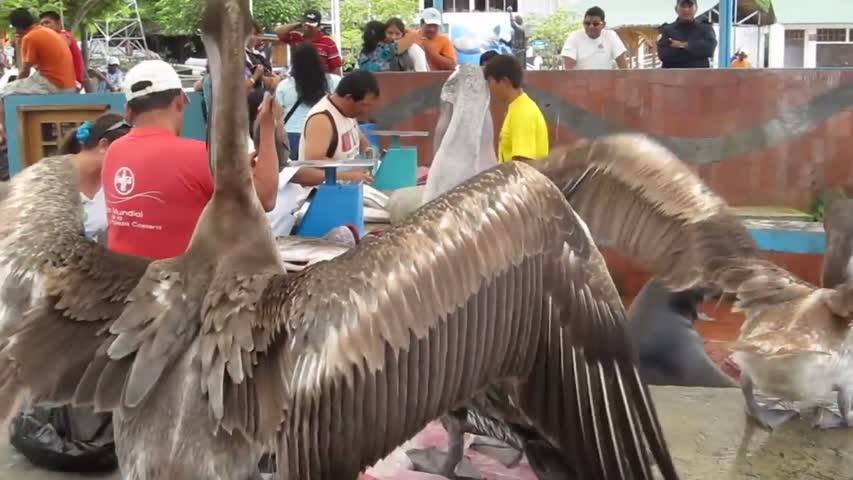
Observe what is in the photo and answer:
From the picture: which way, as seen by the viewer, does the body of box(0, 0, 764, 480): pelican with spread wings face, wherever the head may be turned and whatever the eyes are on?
away from the camera

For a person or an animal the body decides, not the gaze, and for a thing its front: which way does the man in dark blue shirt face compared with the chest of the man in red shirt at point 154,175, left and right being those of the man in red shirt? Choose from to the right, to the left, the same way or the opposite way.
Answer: the opposite way

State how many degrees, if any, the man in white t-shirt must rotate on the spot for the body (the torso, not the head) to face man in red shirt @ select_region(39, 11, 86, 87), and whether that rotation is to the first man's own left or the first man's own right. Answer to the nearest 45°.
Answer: approximately 90° to the first man's own right

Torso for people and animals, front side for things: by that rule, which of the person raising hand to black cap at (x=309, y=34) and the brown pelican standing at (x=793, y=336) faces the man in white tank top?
the person raising hand to black cap

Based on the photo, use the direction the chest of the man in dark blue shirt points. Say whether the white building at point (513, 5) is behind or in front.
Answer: behind

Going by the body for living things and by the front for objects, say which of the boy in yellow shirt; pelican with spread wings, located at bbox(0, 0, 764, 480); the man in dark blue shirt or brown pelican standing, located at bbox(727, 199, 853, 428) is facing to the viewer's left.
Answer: the boy in yellow shirt

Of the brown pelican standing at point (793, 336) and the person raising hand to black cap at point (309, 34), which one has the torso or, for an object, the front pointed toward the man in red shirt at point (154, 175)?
the person raising hand to black cap

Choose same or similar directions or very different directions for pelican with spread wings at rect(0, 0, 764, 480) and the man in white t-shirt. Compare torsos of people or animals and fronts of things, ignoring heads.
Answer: very different directions

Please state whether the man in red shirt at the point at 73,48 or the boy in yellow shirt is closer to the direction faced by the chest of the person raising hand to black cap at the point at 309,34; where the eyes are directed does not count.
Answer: the boy in yellow shirt

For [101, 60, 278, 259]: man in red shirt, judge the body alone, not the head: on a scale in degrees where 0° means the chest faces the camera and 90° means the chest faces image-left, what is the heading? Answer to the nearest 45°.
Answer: approximately 225°

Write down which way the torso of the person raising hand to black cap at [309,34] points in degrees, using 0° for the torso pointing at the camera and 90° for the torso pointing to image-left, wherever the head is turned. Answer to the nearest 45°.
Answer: approximately 0°

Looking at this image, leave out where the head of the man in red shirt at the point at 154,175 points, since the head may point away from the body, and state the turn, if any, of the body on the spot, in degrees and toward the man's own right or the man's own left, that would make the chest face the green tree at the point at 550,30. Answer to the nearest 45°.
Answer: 0° — they already face it

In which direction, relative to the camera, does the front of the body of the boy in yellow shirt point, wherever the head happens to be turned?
to the viewer's left

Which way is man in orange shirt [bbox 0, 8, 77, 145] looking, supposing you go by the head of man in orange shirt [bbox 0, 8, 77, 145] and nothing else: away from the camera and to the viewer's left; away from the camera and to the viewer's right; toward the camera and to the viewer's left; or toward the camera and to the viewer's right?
away from the camera and to the viewer's left
